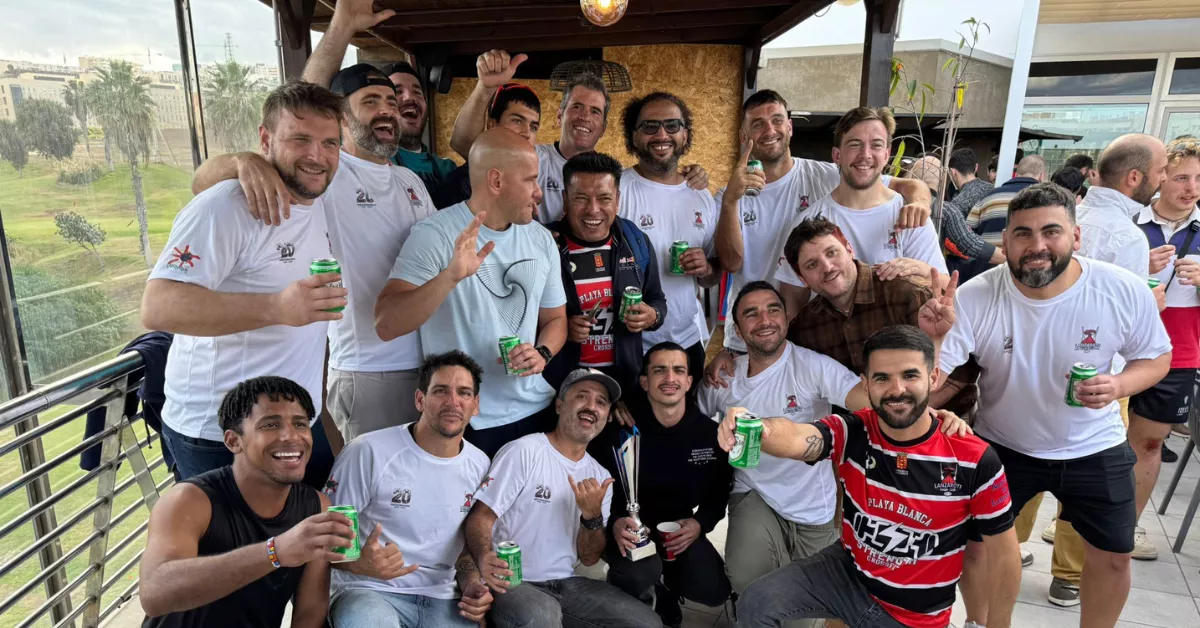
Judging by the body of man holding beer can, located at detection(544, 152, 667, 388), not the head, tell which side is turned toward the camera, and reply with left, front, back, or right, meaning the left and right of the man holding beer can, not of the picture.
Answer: front

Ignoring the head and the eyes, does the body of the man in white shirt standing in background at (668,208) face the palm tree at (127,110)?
no

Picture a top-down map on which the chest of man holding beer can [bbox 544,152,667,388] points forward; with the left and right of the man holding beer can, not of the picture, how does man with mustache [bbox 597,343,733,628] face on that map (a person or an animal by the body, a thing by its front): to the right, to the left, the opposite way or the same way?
the same way

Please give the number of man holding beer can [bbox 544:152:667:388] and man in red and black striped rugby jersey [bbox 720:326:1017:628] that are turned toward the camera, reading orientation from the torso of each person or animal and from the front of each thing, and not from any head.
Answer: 2

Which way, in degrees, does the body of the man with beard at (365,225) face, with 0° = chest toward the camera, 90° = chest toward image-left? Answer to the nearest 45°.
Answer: approximately 315°

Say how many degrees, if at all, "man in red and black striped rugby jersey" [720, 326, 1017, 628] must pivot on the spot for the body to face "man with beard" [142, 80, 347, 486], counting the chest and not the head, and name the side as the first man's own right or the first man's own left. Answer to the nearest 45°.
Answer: approximately 45° to the first man's own right

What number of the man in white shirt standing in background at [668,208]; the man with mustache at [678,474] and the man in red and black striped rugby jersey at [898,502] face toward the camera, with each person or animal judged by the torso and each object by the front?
3

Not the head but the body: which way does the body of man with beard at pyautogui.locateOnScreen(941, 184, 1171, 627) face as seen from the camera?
toward the camera

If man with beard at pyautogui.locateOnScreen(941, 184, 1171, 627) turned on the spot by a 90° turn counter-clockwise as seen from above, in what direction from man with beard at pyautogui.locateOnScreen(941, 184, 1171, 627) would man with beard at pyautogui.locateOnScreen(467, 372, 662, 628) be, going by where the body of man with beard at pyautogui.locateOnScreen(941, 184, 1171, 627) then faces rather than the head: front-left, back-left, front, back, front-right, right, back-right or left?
back-right

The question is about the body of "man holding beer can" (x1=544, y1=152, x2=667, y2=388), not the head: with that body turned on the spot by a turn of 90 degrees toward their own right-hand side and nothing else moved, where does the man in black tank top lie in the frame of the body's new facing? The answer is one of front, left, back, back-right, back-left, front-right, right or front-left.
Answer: front-left

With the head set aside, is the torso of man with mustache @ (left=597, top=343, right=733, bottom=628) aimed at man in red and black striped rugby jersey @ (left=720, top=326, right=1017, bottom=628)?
no

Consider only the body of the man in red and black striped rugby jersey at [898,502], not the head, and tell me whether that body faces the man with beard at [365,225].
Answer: no

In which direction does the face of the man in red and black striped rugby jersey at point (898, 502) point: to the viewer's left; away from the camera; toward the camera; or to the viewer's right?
toward the camera

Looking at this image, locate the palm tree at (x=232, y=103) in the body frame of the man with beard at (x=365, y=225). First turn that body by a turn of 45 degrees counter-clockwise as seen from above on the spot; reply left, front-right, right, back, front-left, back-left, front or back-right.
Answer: left

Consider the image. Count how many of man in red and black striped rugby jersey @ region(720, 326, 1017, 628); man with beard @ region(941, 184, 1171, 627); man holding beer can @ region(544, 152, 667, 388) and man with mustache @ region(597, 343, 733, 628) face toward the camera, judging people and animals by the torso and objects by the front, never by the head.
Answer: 4

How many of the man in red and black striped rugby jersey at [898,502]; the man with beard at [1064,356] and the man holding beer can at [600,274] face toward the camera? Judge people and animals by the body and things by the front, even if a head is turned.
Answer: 3

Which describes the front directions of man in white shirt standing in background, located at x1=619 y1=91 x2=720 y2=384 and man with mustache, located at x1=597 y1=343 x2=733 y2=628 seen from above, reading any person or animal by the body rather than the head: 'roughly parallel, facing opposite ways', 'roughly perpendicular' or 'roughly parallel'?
roughly parallel

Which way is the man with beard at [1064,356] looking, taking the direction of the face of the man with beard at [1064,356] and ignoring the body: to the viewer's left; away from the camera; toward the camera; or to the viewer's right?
toward the camera

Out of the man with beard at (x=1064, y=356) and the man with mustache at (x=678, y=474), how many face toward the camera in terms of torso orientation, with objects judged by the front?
2

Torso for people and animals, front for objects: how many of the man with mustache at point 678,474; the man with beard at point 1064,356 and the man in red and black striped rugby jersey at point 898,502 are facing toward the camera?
3

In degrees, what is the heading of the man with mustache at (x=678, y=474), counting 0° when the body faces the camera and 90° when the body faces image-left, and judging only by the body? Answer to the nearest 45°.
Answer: approximately 0°

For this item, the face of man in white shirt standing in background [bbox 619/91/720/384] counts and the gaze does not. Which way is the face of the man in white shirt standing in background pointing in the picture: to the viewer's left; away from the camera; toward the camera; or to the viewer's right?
toward the camera

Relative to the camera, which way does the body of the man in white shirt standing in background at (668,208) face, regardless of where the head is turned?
toward the camera
